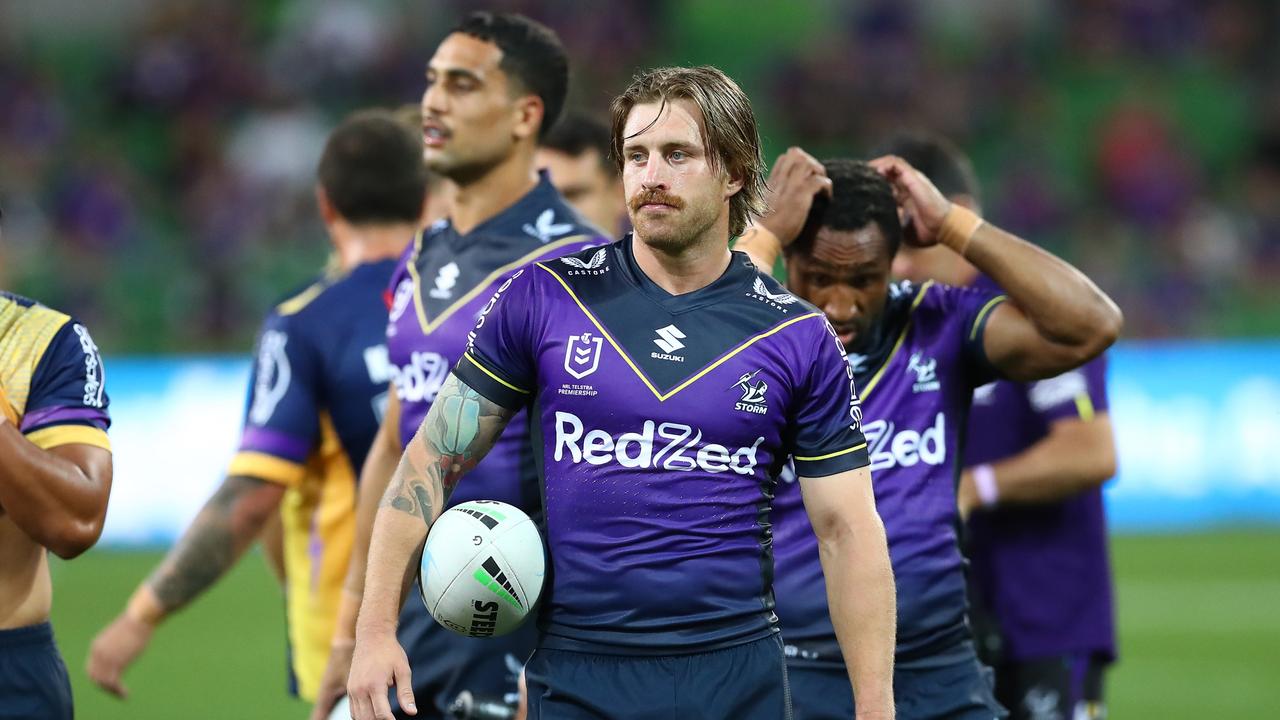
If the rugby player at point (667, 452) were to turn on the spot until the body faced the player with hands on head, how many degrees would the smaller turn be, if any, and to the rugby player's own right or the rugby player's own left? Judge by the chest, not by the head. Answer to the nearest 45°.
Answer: approximately 135° to the rugby player's own left

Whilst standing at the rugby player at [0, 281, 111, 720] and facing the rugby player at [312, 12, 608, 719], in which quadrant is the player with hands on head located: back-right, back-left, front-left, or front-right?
front-right

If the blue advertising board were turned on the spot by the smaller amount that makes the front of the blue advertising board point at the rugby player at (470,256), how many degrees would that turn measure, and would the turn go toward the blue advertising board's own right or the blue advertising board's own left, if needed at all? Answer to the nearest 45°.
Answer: approximately 45° to the blue advertising board's own right

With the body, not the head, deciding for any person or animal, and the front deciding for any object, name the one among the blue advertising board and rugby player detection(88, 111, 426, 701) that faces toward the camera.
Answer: the blue advertising board

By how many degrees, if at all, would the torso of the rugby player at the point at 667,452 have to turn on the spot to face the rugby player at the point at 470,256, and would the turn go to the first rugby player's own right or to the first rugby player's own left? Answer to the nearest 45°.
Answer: approximately 135° to the first rugby player's own right

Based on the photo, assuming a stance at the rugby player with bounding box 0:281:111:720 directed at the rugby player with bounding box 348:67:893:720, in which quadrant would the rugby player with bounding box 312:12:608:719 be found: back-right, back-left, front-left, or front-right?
front-left

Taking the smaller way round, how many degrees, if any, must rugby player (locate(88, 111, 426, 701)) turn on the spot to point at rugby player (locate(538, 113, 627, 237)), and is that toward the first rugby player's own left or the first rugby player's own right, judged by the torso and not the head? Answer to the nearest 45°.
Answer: approximately 90° to the first rugby player's own right

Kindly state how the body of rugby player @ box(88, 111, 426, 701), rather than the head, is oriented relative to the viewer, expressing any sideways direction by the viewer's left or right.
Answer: facing away from the viewer and to the left of the viewer

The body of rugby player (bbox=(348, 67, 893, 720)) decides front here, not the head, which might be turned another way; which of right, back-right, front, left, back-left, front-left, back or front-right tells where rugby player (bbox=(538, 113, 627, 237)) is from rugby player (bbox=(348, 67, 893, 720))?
back

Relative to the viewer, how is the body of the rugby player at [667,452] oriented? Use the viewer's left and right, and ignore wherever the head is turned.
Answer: facing the viewer

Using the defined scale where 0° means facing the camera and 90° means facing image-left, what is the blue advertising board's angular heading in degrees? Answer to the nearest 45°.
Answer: approximately 0°
